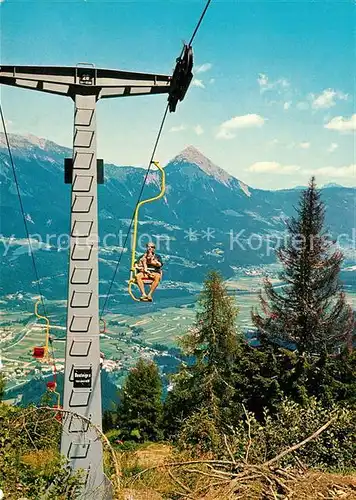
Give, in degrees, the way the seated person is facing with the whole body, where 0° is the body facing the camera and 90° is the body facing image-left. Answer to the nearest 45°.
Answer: approximately 0°
